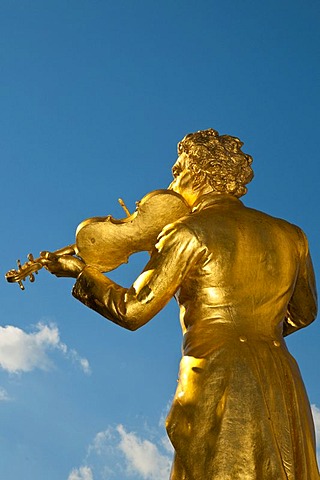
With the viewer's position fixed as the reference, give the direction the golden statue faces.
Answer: facing away from the viewer and to the left of the viewer
